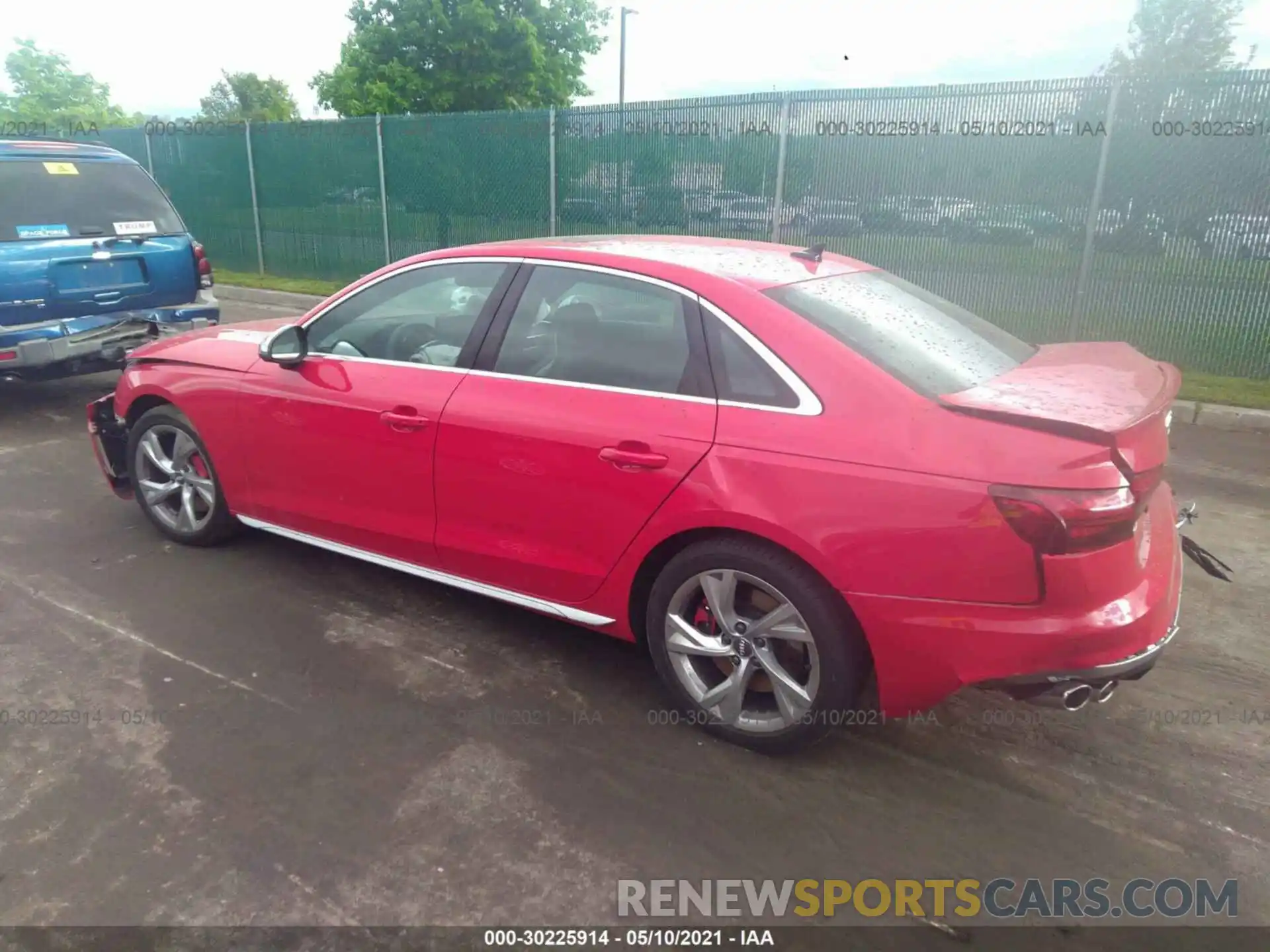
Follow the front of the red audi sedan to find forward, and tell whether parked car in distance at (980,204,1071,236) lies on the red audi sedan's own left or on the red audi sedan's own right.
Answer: on the red audi sedan's own right

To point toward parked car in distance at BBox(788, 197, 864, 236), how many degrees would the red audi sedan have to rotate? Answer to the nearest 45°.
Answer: approximately 45° to its right

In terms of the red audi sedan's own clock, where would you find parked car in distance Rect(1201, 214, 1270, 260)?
The parked car in distance is roughly at 3 o'clock from the red audi sedan.

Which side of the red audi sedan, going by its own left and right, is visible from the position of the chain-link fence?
right

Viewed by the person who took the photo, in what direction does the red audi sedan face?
facing away from the viewer and to the left of the viewer

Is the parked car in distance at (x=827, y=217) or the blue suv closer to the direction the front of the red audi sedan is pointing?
the blue suv

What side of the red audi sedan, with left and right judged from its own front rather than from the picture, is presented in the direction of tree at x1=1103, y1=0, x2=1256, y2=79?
right

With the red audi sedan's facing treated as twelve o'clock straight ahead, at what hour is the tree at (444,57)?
The tree is roughly at 1 o'clock from the red audi sedan.

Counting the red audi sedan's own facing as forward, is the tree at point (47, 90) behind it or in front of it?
in front

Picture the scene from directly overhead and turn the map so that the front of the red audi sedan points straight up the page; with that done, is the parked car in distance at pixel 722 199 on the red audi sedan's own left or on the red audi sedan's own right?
on the red audi sedan's own right

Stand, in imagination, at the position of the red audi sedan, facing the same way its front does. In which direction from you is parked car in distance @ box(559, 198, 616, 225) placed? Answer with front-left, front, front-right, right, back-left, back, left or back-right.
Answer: front-right

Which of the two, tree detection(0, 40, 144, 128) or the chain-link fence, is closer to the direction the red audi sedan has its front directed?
the tree

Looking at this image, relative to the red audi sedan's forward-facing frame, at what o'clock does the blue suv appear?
The blue suv is roughly at 12 o'clock from the red audi sedan.

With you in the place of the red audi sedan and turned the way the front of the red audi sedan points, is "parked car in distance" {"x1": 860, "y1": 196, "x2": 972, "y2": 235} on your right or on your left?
on your right
